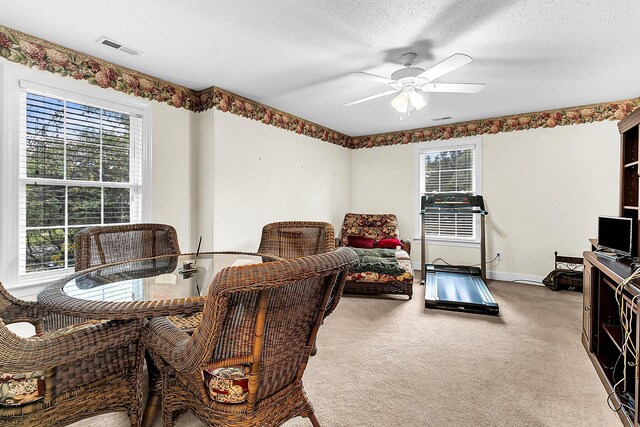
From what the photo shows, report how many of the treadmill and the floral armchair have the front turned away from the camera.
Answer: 1

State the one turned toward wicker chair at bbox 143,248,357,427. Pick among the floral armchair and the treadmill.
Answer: the floral armchair

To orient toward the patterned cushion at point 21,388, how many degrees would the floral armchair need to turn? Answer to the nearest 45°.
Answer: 0° — it already faces it

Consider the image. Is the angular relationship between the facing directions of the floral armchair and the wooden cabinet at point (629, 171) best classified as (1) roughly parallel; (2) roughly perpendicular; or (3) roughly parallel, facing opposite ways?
roughly perpendicular

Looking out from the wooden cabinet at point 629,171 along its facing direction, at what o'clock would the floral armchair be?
The floral armchair is roughly at 2 o'clock from the wooden cabinet.

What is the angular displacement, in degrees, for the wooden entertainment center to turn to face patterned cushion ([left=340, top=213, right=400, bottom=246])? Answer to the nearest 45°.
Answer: approximately 90° to its right

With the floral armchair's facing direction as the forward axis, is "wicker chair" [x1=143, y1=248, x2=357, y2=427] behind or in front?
in front

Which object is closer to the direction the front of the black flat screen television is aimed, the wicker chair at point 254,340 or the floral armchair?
the wicker chair

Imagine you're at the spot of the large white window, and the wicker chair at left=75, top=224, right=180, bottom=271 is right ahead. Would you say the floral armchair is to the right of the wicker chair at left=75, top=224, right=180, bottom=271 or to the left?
left

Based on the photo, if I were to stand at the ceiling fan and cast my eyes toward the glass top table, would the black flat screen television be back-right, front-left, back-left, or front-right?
back-left

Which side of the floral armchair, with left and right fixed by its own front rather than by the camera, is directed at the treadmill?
left

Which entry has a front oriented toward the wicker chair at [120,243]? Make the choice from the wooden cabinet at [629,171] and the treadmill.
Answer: the wooden cabinet

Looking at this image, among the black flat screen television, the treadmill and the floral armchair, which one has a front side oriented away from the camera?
the treadmill
